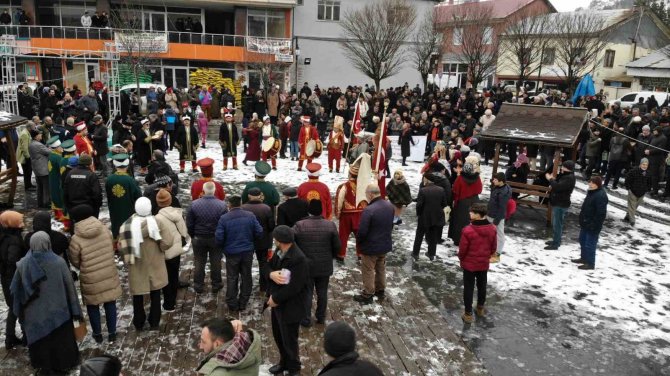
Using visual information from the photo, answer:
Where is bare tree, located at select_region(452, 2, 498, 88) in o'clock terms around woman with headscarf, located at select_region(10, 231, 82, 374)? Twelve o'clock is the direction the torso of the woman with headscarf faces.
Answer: The bare tree is roughly at 2 o'clock from the woman with headscarf.

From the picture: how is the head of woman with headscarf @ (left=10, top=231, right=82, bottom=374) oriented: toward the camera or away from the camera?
away from the camera

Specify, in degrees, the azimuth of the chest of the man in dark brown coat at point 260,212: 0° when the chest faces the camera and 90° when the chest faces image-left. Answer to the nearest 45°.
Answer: approximately 180°

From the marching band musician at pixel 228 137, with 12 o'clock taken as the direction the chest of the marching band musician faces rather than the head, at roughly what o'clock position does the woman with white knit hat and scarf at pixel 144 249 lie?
The woman with white knit hat and scarf is roughly at 12 o'clock from the marching band musician.

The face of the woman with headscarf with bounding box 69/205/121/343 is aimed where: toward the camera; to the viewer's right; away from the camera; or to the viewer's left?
away from the camera

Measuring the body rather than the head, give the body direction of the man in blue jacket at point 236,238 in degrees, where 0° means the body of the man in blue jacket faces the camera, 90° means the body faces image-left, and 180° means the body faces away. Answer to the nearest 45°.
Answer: approximately 180°

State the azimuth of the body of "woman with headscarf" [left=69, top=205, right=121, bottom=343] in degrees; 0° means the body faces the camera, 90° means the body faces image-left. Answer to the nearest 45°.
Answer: approximately 180°

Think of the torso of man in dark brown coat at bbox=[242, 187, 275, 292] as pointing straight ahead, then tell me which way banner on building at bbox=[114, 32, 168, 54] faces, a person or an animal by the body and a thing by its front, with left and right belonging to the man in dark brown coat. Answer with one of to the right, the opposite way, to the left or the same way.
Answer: the opposite way

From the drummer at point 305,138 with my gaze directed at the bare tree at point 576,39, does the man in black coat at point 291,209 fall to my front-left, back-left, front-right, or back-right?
back-right

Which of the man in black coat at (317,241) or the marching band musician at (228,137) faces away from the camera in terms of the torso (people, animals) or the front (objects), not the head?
the man in black coat
